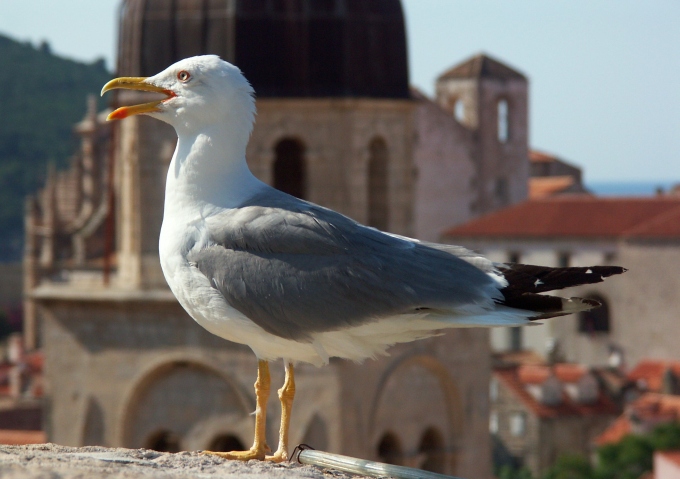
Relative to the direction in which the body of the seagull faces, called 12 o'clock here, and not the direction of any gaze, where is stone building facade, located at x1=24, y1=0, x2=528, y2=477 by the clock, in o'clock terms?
The stone building facade is roughly at 3 o'clock from the seagull.

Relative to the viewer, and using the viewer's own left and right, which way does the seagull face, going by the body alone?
facing to the left of the viewer

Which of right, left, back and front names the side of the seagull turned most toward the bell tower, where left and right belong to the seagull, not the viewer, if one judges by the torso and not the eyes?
right
